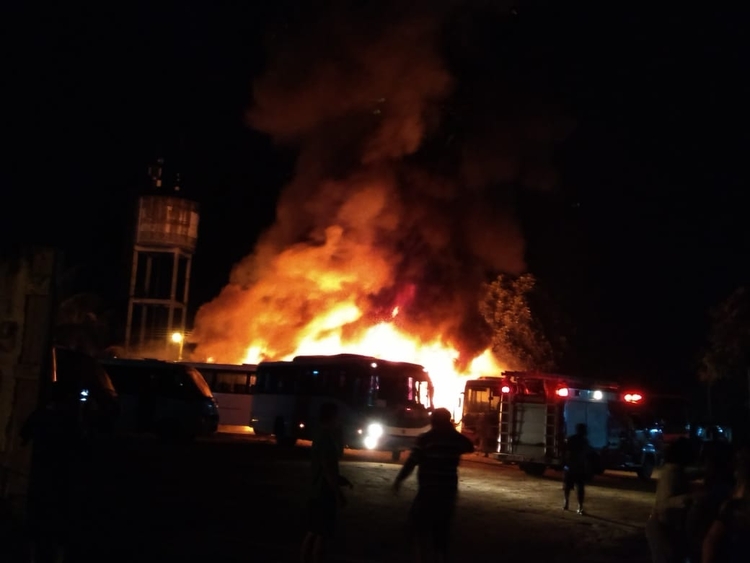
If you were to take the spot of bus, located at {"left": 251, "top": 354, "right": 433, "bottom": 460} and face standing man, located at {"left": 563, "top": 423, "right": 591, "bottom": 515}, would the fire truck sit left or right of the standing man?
left

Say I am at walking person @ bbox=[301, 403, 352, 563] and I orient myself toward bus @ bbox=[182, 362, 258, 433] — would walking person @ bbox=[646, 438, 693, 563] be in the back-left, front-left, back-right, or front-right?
back-right

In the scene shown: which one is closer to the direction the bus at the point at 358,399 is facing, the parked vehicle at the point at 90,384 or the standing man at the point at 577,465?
the standing man

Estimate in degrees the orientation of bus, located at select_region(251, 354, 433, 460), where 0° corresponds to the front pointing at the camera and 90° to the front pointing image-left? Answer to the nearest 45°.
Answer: approximately 315°

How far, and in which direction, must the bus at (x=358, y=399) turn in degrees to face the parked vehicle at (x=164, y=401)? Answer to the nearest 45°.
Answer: approximately 135° to its right
